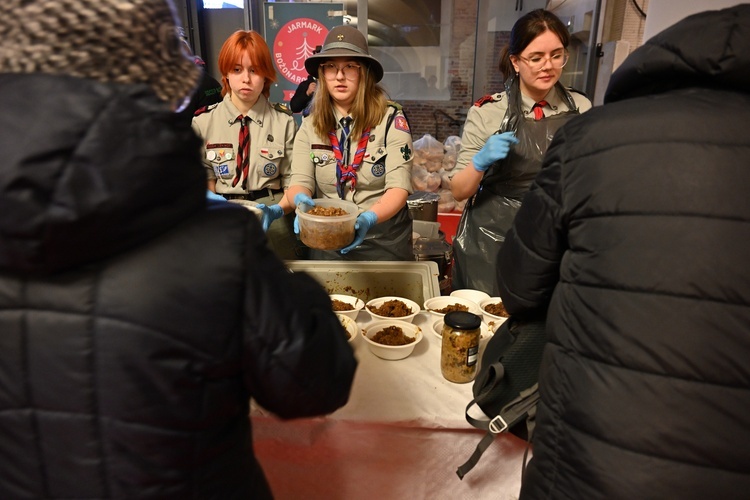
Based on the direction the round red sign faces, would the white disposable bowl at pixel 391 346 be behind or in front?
in front

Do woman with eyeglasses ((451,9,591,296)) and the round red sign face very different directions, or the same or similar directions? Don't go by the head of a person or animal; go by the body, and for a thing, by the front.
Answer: same or similar directions

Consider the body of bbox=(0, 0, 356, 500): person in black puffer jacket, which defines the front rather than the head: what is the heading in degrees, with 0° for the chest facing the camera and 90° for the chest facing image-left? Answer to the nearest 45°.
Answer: approximately 180°

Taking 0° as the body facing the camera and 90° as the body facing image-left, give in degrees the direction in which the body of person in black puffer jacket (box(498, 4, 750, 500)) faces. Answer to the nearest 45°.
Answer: approximately 180°

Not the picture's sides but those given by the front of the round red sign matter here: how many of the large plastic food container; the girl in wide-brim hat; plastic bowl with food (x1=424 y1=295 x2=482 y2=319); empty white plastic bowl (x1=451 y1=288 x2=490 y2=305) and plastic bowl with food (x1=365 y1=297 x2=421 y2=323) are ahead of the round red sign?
5

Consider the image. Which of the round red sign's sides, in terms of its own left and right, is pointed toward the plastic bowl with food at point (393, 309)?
front

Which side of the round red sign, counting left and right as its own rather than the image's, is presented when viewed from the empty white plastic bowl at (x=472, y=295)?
front

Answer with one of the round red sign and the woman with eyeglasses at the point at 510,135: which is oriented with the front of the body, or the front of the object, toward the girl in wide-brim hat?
the round red sign

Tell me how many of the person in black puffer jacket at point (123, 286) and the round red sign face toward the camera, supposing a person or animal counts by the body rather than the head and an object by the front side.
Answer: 1

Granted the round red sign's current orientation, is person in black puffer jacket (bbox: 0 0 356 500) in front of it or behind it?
in front

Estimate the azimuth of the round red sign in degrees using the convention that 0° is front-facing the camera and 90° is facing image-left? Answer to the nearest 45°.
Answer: approximately 0°

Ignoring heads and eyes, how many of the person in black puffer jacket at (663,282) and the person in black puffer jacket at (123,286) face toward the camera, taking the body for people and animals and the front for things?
0
